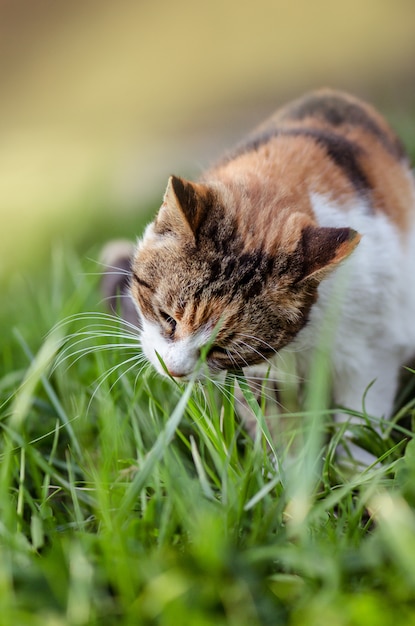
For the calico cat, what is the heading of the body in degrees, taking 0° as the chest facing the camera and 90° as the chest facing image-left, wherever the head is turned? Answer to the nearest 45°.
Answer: approximately 45°
